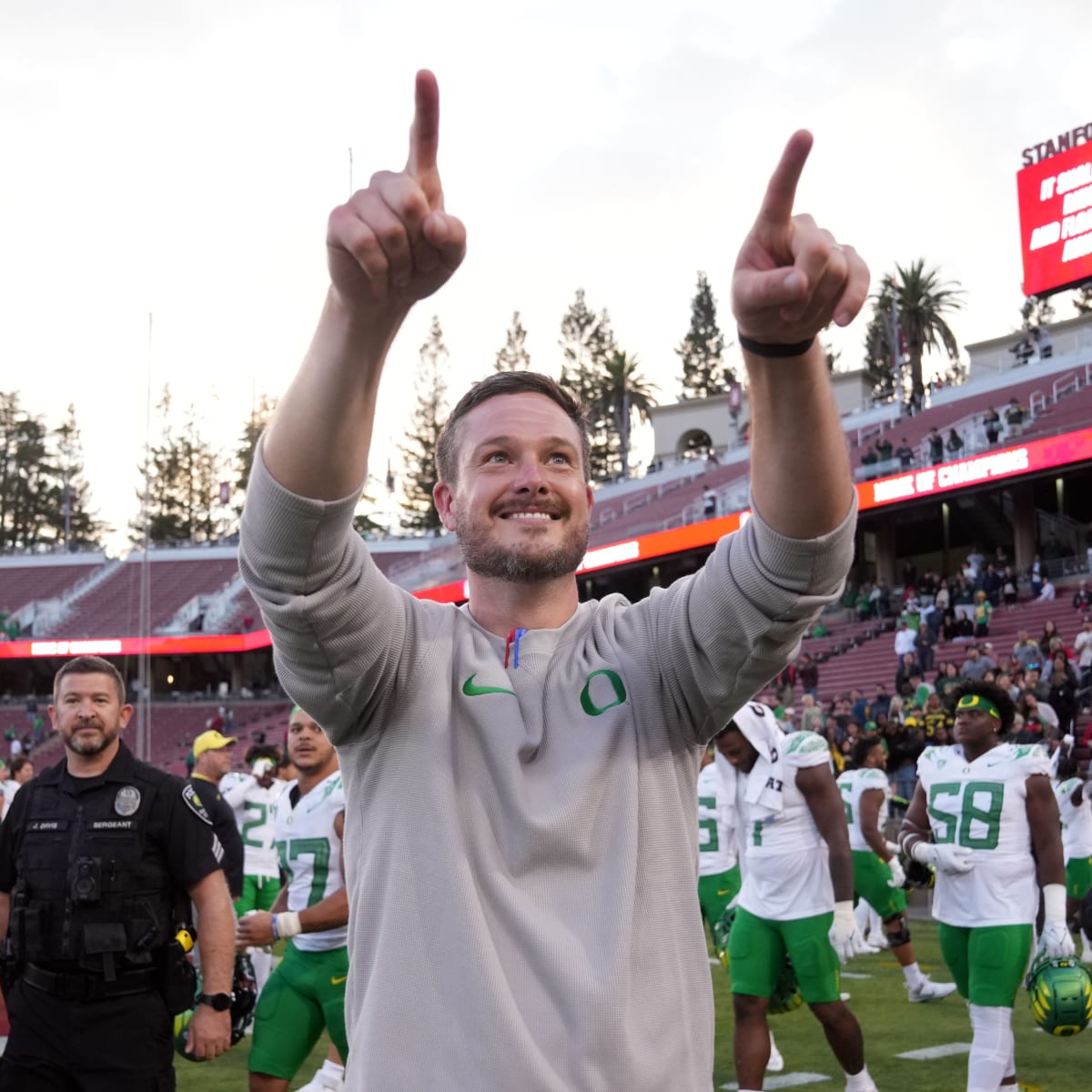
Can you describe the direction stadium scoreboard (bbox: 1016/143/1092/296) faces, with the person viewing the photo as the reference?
facing the viewer and to the left of the viewer

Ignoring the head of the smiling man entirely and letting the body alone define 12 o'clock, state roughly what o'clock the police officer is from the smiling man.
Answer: The police officer is roughly at 5 o'clock from the smiling man.

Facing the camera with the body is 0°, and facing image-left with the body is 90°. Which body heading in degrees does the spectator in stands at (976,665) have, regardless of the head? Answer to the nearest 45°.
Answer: approximately 45°

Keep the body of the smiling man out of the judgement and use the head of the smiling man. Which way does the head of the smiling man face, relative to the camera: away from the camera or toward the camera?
toward the camera

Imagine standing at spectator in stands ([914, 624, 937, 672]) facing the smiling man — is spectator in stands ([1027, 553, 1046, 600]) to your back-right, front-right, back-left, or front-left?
back-left

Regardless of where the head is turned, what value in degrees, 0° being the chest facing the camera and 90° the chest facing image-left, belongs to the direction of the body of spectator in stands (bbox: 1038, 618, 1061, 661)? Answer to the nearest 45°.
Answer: approximately 45°

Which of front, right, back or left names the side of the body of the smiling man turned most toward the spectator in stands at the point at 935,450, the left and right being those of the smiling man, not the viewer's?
back

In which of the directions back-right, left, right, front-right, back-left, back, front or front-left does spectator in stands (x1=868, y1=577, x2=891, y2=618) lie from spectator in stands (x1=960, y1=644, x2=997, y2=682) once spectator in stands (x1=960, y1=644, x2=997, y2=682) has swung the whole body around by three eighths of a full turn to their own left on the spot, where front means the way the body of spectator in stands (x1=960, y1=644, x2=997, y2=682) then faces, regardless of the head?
left

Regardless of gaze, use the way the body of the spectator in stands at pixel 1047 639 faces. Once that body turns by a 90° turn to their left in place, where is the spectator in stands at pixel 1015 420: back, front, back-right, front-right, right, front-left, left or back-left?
back-left

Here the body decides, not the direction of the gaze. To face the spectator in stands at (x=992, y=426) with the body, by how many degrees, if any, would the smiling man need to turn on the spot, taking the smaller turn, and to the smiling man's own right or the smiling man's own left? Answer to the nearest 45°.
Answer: approximately 180°

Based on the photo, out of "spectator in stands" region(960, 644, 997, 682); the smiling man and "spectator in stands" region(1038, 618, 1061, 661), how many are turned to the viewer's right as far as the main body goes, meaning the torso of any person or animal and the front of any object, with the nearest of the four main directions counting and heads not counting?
0

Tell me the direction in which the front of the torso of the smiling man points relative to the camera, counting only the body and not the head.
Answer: toward the camera

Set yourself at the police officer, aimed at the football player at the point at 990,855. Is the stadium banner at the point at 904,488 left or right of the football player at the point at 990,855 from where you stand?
left
